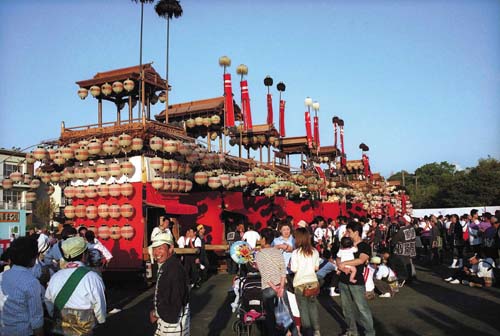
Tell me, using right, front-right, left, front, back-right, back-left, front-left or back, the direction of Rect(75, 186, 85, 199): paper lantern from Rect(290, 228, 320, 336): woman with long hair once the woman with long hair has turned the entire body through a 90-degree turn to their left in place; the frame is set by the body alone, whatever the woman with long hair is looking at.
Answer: front-right

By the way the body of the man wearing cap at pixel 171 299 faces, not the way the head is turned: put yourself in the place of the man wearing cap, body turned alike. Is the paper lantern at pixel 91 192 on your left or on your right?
on your right

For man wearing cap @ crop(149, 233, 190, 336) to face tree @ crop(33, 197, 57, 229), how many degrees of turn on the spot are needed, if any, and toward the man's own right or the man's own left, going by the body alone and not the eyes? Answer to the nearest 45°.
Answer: approximately 90° to the man's own right

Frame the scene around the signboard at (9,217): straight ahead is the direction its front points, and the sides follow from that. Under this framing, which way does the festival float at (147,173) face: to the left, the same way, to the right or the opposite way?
to the right

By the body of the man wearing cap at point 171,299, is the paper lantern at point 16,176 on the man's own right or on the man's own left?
on the man's own right

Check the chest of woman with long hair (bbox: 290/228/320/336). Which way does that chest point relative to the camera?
away from the camera

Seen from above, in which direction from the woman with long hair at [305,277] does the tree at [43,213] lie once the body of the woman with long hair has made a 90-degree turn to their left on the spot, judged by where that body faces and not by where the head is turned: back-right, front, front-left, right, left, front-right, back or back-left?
front-right

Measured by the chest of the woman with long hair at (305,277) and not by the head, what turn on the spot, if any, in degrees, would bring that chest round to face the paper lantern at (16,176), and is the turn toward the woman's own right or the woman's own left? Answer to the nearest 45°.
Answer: approximately 45° to the woman's own left

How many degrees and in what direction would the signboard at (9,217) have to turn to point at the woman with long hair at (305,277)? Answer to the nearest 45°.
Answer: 0° — it already faces them

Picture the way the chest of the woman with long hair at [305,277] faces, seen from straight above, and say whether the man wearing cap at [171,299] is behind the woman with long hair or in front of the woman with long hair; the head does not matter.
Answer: behind

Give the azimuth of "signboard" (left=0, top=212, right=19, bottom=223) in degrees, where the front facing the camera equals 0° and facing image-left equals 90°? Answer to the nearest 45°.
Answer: approximately 0°

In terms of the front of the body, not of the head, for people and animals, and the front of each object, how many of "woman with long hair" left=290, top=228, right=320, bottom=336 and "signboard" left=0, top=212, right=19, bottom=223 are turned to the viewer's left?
0
